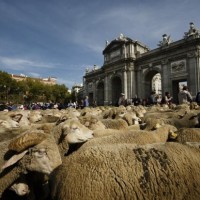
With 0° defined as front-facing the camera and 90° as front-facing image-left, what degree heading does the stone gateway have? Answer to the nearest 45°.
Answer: approximately 45°
